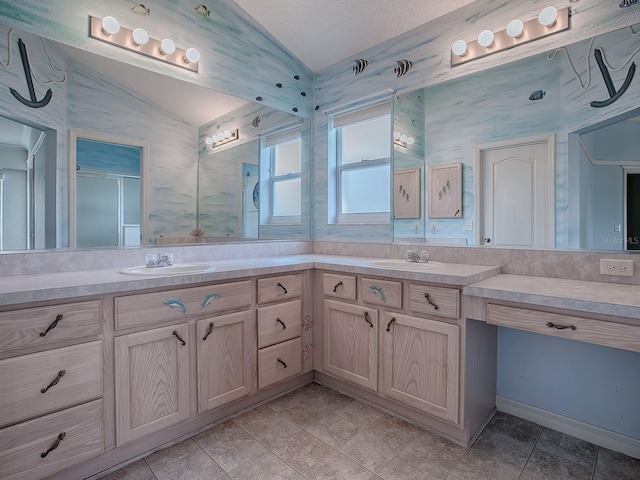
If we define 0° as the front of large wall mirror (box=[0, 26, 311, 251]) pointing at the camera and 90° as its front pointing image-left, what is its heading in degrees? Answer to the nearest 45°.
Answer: approximately 315°

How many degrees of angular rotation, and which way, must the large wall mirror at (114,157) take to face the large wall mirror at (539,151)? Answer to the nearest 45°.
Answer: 0° — it already faces it

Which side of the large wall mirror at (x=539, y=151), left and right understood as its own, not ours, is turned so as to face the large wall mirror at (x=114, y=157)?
front

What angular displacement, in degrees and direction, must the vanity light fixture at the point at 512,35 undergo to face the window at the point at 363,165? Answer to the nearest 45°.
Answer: approximately 45° to its right

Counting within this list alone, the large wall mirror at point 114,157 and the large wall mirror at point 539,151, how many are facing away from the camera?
0
